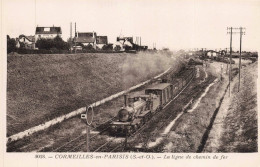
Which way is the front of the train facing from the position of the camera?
facing the viewer and to the left of the viewer

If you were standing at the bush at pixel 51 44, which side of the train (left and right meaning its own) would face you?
right
